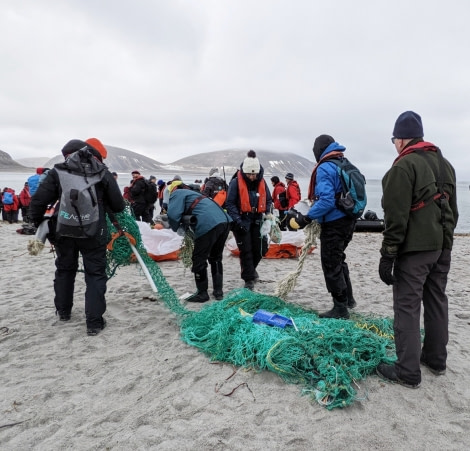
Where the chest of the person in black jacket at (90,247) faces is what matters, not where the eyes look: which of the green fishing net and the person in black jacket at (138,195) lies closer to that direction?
the person in black jacket

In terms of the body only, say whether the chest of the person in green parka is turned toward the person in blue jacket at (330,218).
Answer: yes

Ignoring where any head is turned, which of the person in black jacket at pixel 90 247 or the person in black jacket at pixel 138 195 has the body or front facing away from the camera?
the person in black jacket at pixel 90 247

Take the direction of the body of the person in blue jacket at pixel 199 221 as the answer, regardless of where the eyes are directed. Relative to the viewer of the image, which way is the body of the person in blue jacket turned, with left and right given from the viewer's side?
facing to the left of the viewer

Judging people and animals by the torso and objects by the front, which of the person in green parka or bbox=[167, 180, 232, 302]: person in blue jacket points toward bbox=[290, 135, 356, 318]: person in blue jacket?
the person in green parka

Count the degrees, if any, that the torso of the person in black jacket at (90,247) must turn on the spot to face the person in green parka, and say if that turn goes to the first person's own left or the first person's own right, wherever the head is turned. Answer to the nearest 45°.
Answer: approximately 135° to the first person's own right

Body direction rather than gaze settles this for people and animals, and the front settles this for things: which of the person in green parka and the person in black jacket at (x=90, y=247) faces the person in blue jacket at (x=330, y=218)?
the person in green parka

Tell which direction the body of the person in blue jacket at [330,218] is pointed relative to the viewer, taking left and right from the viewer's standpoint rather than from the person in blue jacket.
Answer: facing to the left of the viewer

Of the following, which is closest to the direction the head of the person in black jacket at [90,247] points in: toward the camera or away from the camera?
away from the camera

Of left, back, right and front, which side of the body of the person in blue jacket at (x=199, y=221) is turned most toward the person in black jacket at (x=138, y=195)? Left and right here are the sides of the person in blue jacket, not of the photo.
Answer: right

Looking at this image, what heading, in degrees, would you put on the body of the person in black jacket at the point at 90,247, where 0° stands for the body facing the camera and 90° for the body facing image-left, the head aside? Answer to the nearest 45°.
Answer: approximately 180°

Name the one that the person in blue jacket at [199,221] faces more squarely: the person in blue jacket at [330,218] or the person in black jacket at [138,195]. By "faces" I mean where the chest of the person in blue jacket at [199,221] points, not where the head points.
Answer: the person in black jacket

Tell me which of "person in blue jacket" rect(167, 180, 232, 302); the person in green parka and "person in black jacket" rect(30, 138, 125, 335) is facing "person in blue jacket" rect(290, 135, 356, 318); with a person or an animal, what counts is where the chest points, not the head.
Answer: the person in green parka
